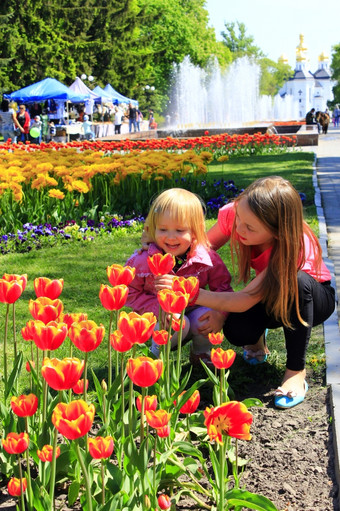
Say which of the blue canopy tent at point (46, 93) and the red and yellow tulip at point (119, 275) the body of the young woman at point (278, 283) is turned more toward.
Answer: the red and yellow tulip

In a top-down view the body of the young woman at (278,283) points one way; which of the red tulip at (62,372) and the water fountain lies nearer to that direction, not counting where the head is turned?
the red tulip

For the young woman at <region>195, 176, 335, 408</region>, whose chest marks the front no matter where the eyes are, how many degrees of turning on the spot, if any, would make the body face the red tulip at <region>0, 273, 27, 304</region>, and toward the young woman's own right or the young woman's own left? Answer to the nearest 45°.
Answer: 0° — they already face it

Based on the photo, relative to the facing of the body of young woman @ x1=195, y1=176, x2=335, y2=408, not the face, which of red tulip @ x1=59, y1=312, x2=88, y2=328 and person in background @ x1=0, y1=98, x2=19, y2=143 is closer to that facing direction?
the red tulip

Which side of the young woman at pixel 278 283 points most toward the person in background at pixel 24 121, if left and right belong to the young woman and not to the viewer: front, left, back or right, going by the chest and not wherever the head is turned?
right

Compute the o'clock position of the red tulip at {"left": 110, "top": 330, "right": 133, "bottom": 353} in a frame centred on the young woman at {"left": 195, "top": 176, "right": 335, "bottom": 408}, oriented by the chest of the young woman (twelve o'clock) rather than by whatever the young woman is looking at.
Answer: The red tulip is roughly at 11 o'clock from the young woman.

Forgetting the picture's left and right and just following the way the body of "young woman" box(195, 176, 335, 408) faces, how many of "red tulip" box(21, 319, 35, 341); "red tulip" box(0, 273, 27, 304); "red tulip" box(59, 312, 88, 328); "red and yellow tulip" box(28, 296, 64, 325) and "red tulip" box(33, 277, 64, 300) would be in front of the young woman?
5

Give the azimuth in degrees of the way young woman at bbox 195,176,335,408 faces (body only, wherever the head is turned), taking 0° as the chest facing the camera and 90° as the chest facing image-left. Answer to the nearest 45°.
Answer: approximately 45°

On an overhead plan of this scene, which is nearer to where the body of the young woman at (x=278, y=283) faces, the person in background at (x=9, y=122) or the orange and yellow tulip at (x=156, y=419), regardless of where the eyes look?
the orange and yellow tulip

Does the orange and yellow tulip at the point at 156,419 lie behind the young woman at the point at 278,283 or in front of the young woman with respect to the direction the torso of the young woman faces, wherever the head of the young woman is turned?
in front

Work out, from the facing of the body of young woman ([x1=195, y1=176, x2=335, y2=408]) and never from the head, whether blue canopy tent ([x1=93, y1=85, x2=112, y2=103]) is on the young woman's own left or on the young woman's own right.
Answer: on the young woman's own right

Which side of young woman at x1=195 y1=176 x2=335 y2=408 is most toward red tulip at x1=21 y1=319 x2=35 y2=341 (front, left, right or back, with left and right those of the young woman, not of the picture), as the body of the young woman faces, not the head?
front

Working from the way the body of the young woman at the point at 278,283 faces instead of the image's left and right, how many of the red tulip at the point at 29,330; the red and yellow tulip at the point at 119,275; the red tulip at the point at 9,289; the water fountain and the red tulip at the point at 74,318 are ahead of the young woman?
4

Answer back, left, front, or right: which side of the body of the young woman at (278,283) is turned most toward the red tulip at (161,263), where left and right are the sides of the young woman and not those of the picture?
front

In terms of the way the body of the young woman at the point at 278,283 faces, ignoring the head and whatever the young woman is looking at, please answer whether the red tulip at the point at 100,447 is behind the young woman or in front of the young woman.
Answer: in front

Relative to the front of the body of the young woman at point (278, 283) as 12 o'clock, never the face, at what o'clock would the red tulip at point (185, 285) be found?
The red tulip is roughly at 11 o'clock from the young woman.
